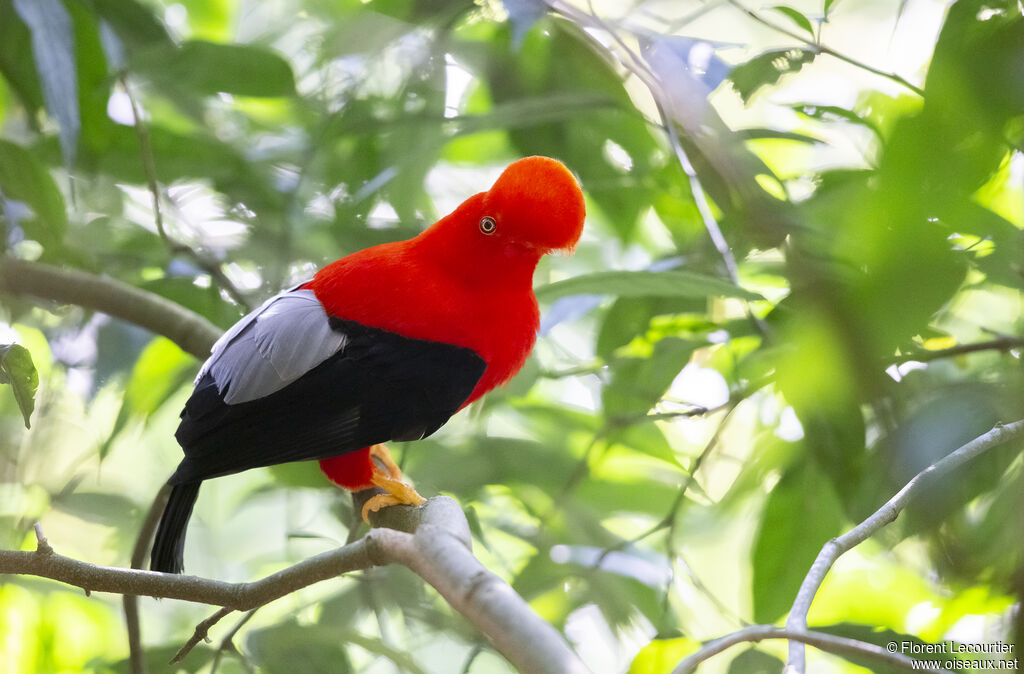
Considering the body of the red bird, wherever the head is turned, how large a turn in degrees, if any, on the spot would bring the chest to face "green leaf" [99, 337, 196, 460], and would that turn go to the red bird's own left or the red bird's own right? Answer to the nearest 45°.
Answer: approximately 135° to the red bird's own left

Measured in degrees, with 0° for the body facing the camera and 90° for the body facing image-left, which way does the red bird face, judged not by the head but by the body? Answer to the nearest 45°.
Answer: approximately 270°

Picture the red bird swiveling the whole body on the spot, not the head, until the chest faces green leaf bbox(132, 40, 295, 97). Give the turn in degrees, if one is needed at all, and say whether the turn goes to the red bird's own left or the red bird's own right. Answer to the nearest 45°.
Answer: approximately 135° to the red bird's own left

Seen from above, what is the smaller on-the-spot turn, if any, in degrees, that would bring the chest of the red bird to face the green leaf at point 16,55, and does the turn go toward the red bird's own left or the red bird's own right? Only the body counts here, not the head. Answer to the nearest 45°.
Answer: approximately 135° to the red bird's own left
